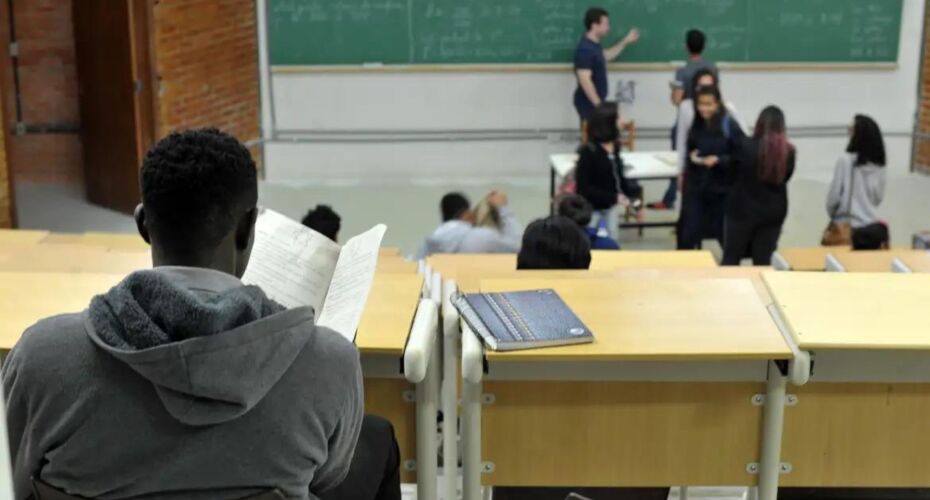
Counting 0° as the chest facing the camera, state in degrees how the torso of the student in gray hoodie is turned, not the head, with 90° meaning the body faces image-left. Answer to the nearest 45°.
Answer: approximately 180°

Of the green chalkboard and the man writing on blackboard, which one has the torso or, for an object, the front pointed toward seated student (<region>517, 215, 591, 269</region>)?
the green chalkboard

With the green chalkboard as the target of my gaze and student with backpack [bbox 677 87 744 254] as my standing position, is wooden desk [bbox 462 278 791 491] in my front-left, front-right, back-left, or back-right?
back-left

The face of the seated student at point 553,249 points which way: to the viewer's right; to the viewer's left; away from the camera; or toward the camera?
away from the camera

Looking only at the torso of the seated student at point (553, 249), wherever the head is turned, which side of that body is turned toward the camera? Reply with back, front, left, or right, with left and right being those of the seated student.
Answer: back

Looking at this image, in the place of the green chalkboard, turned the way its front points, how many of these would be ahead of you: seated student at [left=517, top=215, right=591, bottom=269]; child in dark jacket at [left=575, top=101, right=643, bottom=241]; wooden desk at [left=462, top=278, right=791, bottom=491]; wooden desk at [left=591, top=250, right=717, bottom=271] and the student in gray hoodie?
5

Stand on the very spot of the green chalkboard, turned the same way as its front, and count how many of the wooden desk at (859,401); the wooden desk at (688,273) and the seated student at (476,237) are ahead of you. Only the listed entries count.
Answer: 3

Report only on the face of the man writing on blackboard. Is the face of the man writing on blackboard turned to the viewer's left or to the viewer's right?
to the viewer's right

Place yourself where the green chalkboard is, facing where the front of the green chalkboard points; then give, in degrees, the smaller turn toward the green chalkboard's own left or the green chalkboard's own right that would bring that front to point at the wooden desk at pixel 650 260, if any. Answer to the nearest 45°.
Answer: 0° — it already faces it

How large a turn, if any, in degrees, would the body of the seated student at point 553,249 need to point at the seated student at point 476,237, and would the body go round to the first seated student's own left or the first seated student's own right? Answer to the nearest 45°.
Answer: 0° — they already face them

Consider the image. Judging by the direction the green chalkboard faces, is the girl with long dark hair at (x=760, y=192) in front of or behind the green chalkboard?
in front

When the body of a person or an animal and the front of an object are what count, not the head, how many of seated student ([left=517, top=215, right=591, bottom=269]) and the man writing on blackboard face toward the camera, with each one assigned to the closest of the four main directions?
0
